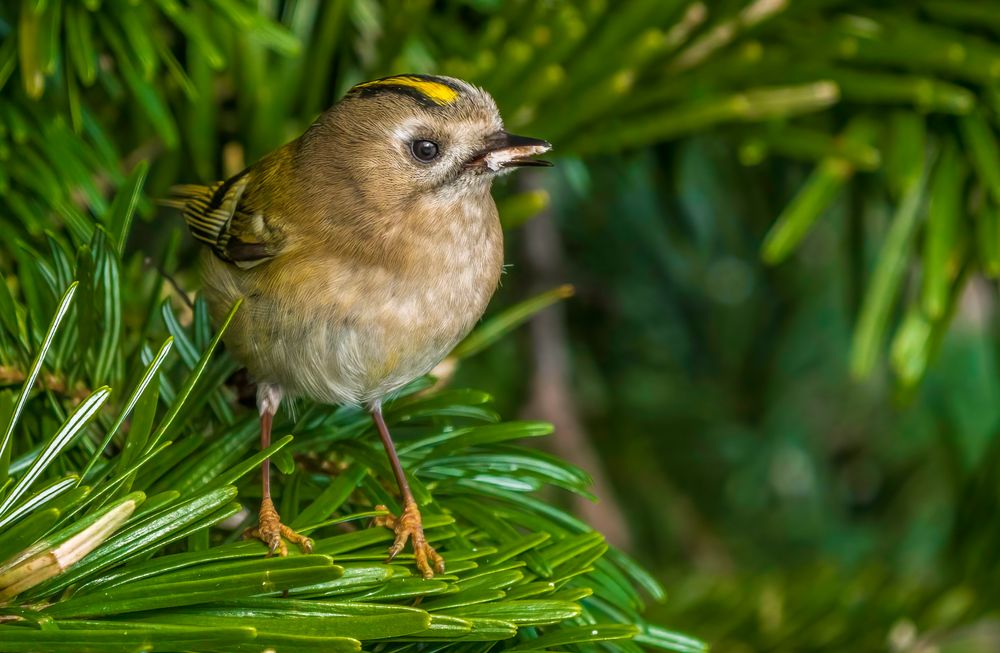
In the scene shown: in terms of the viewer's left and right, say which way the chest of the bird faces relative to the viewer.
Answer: facing the viewer and to the right of the viewer
